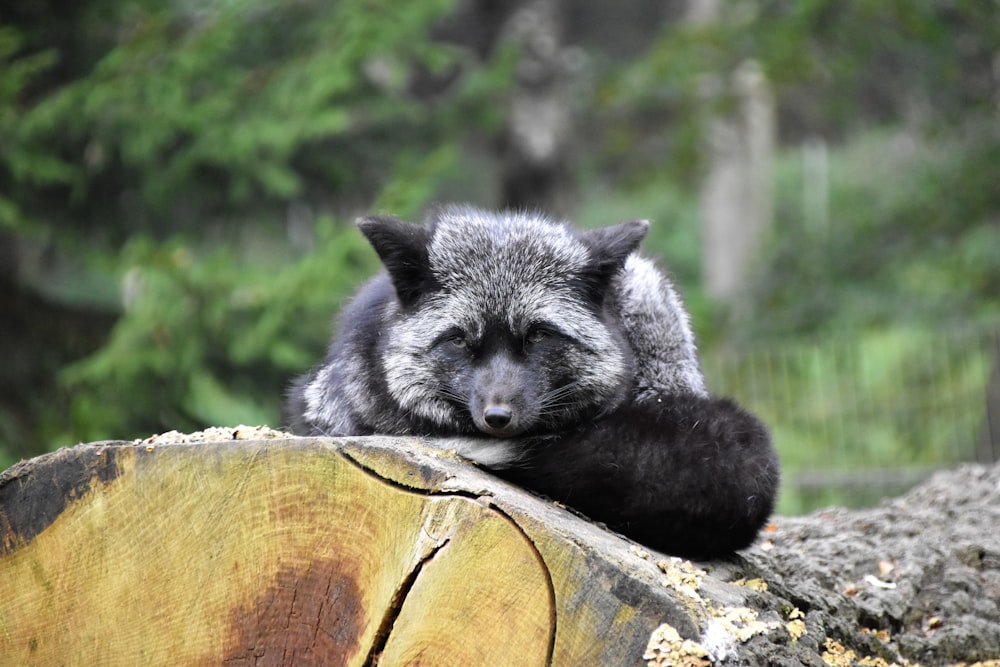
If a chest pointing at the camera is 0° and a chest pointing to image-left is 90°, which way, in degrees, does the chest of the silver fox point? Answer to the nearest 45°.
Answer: approximately 0°

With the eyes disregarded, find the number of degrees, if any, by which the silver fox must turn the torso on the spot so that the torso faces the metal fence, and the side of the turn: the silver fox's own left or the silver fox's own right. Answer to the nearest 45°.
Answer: approximately 135° to the silver fox's own left

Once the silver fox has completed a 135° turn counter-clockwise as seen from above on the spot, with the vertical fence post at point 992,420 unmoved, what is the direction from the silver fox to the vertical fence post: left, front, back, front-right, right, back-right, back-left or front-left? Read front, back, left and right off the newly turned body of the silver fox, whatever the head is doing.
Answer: front

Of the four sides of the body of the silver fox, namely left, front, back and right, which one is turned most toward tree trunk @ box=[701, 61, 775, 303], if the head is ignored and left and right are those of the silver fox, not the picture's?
back
